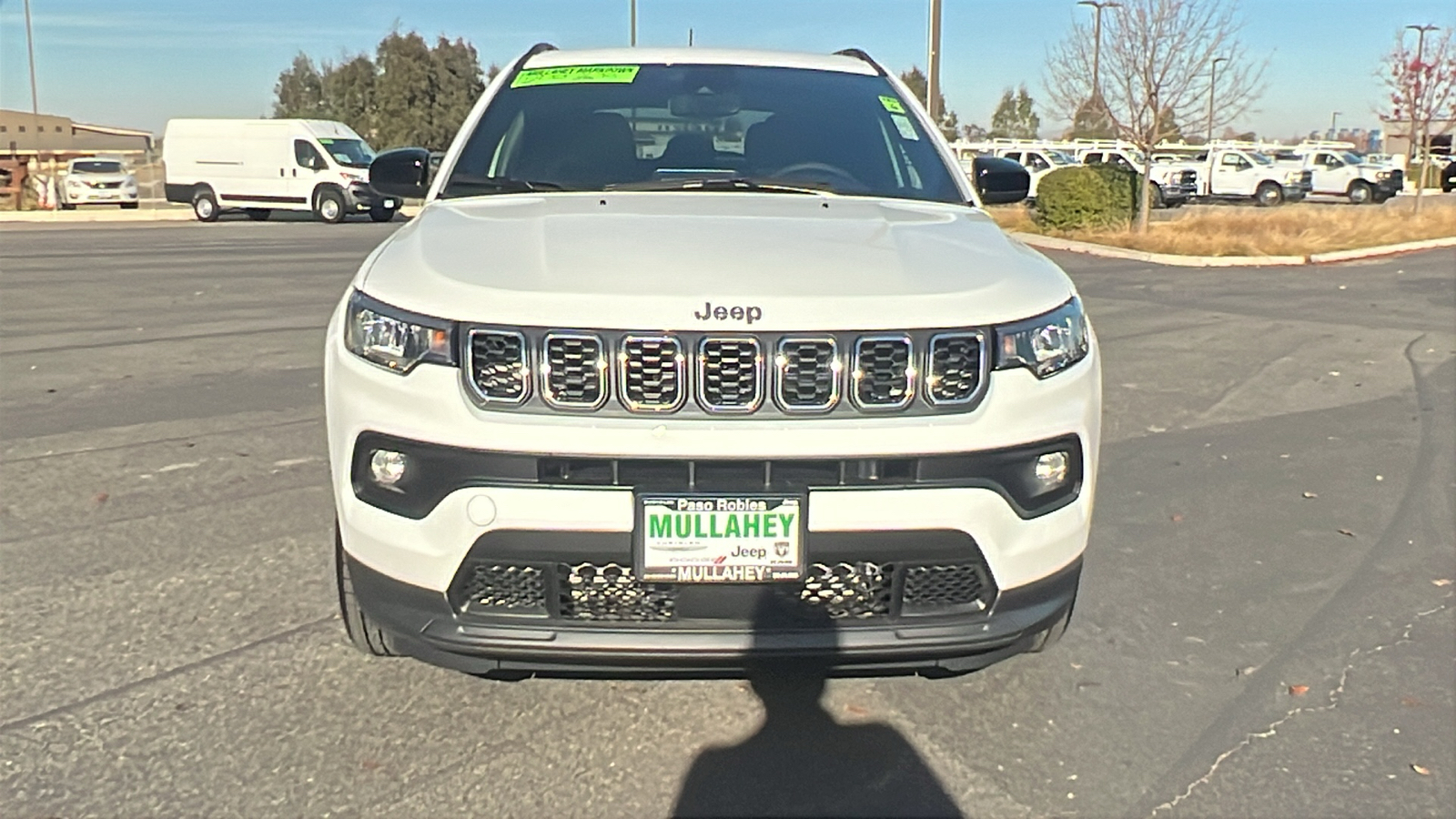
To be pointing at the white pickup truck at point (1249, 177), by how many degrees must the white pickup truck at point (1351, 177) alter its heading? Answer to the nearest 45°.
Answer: approximately 90° to its right

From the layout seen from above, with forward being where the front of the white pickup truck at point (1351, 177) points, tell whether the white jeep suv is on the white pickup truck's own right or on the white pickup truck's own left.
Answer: on the white pickup truck's own right

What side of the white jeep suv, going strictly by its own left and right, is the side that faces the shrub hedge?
back

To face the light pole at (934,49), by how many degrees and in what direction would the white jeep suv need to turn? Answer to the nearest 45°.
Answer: approximately 180°

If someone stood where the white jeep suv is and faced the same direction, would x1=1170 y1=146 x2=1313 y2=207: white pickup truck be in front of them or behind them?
behind

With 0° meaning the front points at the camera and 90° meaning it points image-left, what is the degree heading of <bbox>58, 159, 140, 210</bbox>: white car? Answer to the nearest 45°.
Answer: approximately 0°

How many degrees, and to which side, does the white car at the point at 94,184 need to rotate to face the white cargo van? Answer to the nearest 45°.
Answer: approximately 45° to its left

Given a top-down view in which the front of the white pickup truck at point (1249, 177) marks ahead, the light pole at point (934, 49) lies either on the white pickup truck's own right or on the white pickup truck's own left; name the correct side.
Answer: on the white pickup truck's own right

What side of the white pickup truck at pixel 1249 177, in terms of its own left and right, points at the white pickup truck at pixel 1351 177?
left

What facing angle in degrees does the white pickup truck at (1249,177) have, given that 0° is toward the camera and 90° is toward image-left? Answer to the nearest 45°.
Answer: approximately 315°

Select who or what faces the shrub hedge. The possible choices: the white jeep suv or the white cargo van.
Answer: the white cargo van

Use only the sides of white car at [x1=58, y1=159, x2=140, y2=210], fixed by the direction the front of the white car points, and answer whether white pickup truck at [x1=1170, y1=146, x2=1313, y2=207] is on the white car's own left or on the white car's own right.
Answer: on the white car's own left
